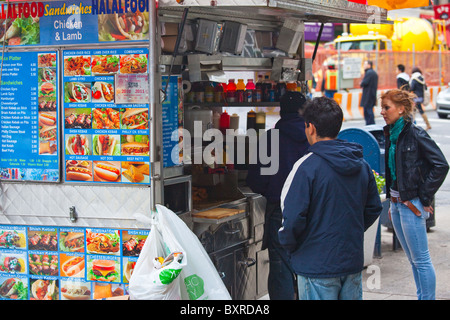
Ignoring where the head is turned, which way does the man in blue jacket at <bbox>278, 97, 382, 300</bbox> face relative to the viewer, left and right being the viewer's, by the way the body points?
facing away from the viewer and to the left of the viewer

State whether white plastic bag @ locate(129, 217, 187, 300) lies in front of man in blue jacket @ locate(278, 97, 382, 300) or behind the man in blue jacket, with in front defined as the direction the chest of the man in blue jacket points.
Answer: in front

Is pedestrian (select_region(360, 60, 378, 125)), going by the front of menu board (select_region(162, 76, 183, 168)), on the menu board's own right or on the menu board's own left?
on the menu board's own left

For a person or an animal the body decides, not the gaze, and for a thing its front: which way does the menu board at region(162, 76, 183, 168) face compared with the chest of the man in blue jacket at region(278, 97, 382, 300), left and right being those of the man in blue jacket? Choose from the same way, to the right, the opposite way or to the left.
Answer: the opposite way

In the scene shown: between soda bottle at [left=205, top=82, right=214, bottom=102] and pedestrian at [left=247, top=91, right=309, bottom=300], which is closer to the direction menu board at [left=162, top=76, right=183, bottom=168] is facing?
the pedestrian

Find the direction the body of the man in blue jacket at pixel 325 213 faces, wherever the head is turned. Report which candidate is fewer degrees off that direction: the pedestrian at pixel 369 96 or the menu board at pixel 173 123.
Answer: the menu board

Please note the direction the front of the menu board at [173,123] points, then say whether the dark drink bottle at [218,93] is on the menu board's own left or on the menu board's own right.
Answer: on the menu board's own left

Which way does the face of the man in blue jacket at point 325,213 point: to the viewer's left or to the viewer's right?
to the viewer's left

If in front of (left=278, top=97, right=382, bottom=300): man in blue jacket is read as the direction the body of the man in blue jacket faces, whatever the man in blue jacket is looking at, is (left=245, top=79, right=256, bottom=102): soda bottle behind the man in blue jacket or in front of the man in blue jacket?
in front

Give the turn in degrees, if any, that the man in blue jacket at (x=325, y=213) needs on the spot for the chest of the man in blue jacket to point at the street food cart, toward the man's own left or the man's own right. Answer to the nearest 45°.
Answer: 0° — they already face it

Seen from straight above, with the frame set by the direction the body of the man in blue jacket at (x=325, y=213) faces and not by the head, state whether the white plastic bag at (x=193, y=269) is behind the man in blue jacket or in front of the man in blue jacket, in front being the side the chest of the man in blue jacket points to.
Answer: in front

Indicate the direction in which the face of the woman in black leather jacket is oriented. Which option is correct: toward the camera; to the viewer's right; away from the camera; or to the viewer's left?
to the viewer's left

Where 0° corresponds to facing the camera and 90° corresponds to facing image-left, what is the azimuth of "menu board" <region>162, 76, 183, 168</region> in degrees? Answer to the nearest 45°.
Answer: approximately 315°
